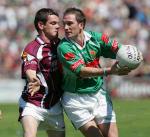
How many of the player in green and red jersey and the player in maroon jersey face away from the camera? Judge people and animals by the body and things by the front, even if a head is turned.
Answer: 0

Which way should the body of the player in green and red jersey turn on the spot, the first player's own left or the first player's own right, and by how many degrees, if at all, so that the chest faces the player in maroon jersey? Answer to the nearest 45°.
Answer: approximately 90° to the first player's own right

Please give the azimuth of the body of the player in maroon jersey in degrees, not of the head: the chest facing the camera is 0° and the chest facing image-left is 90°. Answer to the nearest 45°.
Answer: approximately 315°
